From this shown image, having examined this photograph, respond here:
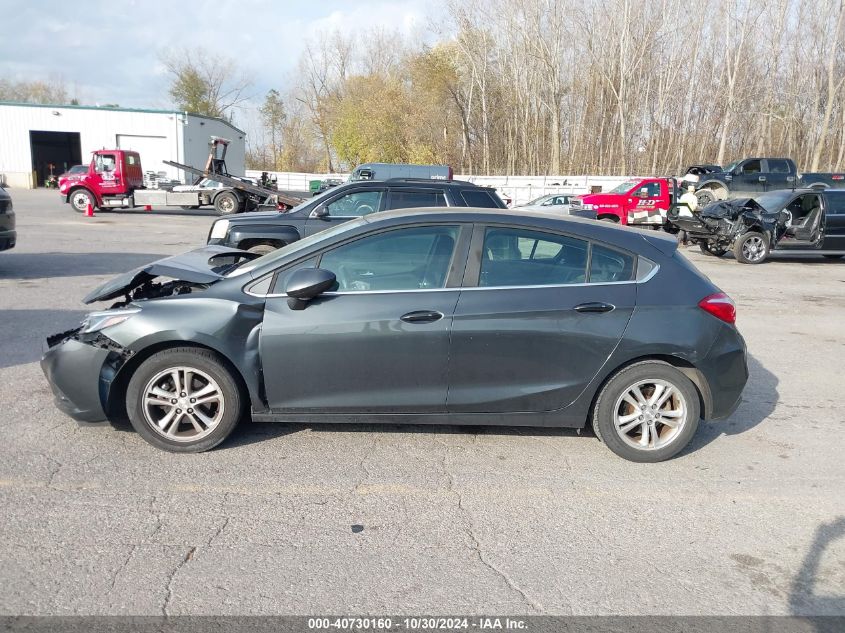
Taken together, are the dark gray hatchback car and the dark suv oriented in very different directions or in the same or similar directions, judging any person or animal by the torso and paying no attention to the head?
same or similar directions

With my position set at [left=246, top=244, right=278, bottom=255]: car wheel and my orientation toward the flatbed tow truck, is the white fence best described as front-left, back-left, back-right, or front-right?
front-right

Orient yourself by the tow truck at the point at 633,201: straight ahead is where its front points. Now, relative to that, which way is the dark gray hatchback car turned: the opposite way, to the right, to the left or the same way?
the same way

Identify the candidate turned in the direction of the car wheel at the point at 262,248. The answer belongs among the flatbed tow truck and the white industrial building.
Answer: the white industrial building

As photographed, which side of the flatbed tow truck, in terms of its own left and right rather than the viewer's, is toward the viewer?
left

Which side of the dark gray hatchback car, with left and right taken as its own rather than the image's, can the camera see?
left

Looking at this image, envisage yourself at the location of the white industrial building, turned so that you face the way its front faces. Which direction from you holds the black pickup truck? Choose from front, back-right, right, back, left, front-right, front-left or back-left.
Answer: front-left

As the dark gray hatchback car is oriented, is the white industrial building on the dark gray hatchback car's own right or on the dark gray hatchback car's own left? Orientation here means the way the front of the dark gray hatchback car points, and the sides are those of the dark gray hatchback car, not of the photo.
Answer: on the dark gray hatchback car's own right

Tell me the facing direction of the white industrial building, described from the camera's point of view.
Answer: facing the viewer

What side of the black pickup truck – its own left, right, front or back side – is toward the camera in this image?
left

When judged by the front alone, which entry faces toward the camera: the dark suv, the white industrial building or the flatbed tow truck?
the white industrial building

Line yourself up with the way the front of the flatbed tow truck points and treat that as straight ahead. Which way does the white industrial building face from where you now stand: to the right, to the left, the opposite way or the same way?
to the left

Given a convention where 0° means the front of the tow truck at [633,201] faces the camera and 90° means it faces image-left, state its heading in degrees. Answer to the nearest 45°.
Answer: approximately 90°

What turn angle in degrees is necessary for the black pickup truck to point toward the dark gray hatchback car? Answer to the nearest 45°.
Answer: approximately 90° to its left

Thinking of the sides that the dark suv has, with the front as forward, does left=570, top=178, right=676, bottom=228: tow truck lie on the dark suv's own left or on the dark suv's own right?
on the dark suv's own right

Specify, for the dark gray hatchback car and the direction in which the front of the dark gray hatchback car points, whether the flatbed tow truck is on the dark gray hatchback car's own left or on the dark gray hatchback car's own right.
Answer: on the dark gray hatchback car's own right

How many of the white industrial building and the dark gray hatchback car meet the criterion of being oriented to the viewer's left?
1

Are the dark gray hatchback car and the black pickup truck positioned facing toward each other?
no

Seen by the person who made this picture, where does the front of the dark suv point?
facing to the left of the viewer
